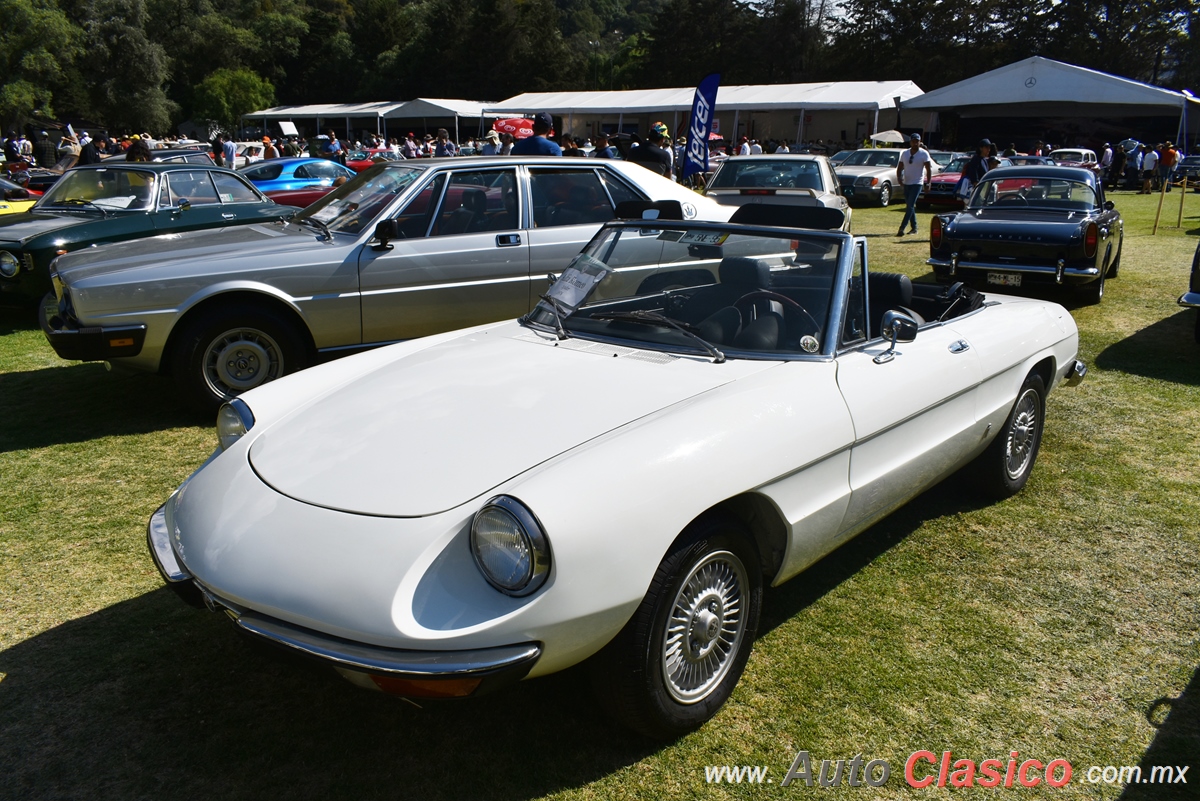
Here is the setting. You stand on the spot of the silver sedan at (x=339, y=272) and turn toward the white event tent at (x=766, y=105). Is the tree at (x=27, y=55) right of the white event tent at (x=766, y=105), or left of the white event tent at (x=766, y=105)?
left

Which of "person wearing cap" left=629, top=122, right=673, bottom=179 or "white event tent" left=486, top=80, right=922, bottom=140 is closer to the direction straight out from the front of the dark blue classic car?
the white event tent

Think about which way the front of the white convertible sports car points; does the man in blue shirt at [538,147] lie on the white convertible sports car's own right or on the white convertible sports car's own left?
on the white convertible sports car's own right

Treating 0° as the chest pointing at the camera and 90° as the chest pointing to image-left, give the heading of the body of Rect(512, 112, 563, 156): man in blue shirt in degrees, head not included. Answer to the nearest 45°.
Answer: approximately 180°

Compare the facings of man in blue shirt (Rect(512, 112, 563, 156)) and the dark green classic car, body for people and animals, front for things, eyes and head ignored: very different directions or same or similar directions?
very different directions

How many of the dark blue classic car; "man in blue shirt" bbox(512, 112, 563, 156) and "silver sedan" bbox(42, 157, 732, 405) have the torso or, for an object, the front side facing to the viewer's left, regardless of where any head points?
1

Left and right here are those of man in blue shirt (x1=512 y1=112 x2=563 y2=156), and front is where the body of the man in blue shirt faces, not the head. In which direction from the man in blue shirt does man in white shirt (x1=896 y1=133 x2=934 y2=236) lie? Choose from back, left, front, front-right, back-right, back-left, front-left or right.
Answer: front-right

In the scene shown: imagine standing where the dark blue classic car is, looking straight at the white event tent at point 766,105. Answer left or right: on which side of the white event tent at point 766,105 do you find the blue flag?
left

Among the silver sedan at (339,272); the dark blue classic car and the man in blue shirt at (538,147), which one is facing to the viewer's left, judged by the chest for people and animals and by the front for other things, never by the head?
the silver sedan

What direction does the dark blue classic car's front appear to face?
away from the camera

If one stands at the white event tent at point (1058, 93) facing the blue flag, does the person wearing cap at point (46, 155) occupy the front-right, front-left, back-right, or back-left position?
front-right

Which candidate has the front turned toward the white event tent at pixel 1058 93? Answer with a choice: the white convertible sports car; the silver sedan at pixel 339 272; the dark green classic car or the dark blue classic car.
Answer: the dark blue classic car

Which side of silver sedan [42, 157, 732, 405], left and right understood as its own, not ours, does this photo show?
left

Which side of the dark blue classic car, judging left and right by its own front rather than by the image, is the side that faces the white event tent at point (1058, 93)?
front

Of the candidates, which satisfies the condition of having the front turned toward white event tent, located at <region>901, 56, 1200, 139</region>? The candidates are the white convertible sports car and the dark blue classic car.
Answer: the dark blue classic car

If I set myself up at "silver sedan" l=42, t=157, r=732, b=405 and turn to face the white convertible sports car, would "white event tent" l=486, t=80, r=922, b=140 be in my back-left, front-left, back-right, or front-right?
back-left
